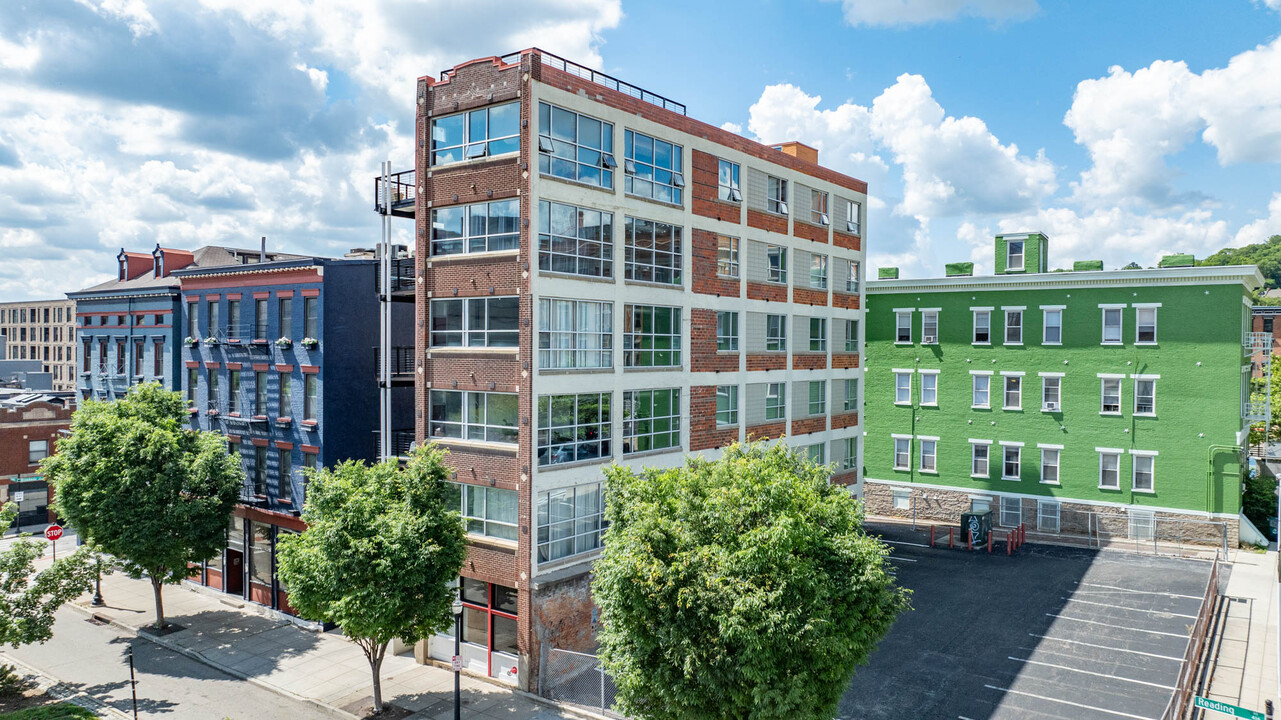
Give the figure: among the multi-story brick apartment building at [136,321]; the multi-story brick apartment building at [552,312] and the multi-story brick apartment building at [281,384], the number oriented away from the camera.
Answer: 0

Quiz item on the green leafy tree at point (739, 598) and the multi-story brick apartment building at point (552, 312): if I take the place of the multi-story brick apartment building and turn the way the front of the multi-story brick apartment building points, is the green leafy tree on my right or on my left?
on my left

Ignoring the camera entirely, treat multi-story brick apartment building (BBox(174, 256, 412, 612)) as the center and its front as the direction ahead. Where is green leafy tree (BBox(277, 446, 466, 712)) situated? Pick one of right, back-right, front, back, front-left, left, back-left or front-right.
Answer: front-left

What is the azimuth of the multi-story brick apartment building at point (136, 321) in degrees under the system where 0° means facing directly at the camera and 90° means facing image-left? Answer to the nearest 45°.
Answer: approximately 45°

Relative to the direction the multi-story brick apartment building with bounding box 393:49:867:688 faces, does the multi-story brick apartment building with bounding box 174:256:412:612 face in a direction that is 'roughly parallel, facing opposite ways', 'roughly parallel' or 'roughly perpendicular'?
roughly parallel

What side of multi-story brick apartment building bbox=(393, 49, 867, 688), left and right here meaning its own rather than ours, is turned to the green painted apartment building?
back

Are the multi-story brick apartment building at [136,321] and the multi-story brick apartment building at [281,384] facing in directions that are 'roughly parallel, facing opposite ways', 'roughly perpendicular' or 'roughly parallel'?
roughly parallel

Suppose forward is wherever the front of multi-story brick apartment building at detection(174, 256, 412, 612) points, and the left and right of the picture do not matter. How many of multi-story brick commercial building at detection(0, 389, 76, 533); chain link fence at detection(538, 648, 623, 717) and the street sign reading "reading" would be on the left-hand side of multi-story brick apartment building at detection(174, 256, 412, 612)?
2

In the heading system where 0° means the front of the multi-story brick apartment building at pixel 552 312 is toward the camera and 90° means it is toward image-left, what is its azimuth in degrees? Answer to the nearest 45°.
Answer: approximately 45°

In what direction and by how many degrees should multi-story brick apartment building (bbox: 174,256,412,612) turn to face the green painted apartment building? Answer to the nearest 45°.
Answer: approximately 135° to its left

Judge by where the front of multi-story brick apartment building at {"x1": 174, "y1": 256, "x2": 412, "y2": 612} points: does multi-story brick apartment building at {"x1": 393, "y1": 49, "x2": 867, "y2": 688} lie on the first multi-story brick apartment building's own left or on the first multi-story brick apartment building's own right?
on the first multi-story brick apartment building's own left

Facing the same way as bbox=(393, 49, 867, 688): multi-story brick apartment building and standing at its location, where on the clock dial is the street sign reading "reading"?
The street sign reading "reading" is roughly at 9 o'clock from the multi-story brick apartment building.
